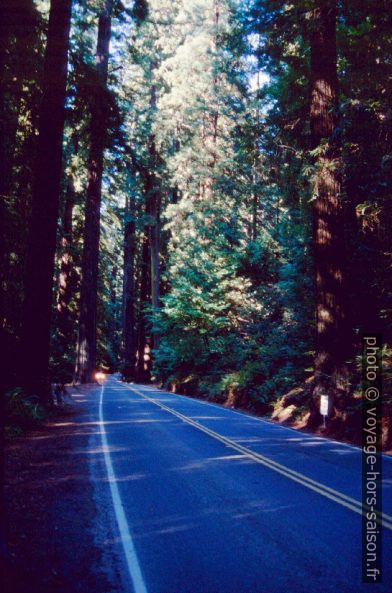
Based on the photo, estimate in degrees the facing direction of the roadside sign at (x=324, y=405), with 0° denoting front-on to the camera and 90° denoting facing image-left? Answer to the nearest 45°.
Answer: approximately 0°
